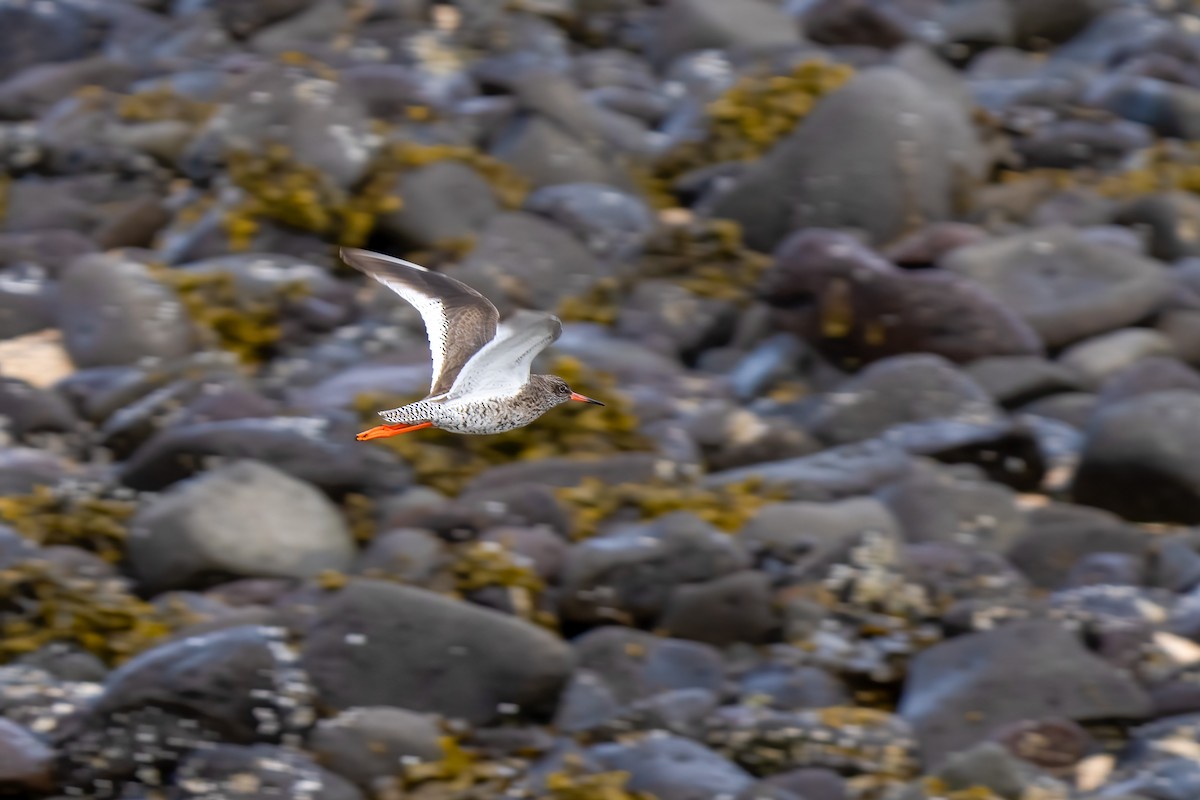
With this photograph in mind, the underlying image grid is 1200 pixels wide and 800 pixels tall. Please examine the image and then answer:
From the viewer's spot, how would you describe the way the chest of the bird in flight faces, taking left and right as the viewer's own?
facing to the right of the viewer

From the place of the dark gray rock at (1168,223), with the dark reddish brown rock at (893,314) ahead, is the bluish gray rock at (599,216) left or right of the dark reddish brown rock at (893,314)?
right

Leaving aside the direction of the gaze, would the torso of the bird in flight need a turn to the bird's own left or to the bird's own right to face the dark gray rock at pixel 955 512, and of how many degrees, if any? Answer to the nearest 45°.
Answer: approximately 45° to the bird's own left

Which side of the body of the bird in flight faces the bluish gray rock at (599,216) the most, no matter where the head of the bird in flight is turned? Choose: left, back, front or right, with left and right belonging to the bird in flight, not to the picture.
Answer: left

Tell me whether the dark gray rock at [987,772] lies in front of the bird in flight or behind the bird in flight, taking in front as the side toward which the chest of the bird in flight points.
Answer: in front

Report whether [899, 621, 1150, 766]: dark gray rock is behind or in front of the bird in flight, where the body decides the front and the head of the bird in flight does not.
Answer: in front

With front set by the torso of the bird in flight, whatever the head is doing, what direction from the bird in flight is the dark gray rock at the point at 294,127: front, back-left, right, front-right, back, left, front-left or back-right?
left

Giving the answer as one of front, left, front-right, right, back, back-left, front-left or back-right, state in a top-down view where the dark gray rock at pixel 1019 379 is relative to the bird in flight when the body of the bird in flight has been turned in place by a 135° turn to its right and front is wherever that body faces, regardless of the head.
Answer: back

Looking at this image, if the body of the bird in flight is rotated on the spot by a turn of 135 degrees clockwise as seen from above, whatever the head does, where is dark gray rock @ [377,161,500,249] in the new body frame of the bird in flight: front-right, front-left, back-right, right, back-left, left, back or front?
back-right

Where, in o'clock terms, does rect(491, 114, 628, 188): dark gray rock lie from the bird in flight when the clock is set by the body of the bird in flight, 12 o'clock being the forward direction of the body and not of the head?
The dark gray rock is roughly at 9 o'clock from the bird in flight.
